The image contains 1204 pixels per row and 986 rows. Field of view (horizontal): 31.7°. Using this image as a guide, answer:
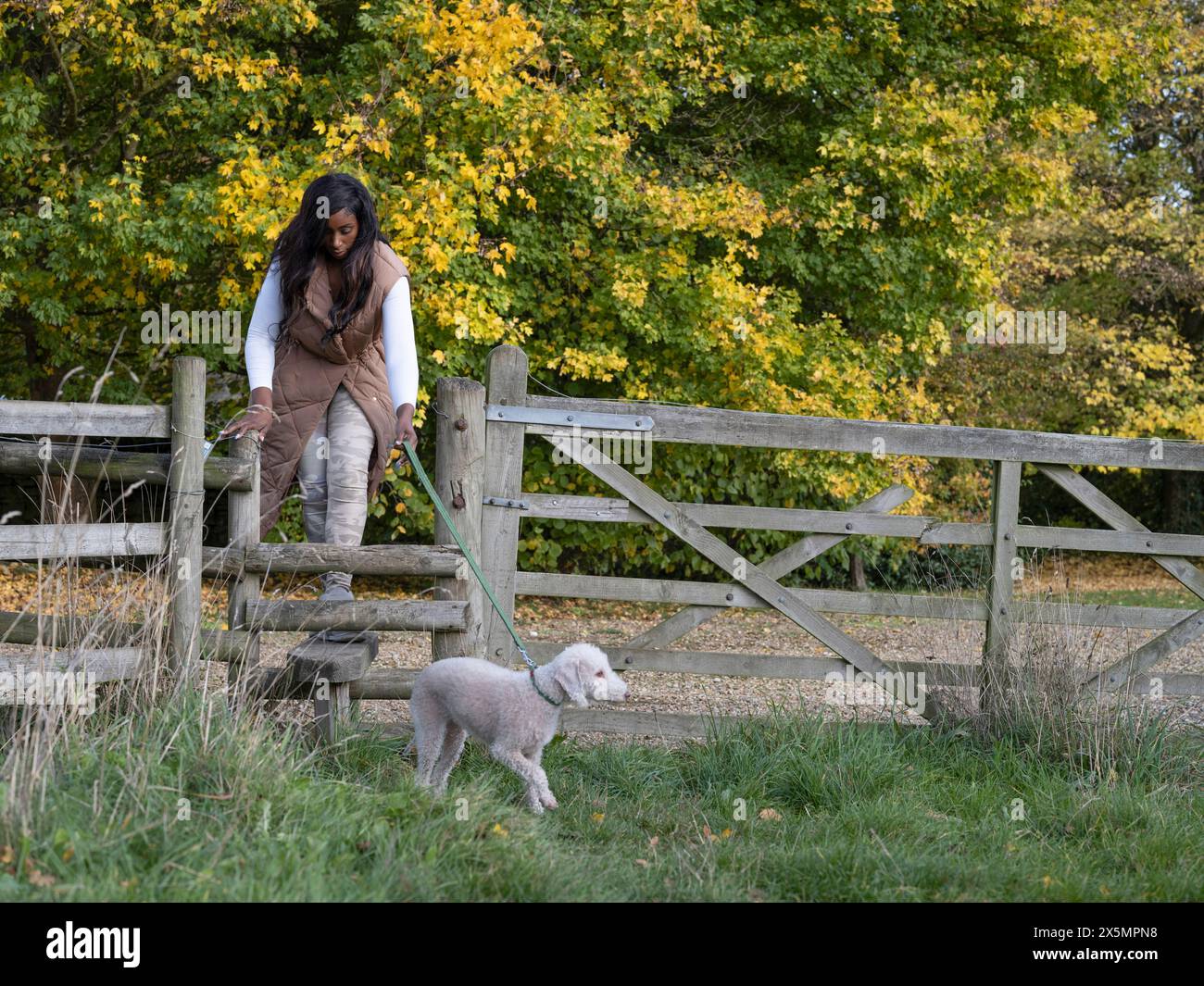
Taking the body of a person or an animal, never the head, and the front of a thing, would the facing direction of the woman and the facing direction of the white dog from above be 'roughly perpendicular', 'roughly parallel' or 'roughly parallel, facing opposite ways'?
roughly perpendicular

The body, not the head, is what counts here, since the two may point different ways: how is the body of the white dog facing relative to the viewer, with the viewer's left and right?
facing to the right of the viewer

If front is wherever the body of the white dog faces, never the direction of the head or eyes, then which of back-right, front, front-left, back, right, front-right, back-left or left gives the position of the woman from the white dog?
back-left

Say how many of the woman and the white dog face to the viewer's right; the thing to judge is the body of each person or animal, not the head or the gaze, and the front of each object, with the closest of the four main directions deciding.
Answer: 1

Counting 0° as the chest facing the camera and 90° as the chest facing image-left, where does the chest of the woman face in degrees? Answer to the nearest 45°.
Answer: approximately 0°

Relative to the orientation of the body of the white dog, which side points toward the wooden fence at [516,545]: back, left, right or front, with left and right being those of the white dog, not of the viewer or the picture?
left

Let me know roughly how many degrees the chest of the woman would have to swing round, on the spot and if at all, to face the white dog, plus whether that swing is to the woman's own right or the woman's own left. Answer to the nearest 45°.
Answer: approximately 45° to the woman's own left
